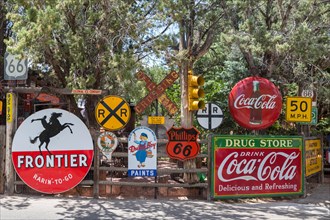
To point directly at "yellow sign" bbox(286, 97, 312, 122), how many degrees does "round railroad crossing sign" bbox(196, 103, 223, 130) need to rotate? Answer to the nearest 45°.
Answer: approximately 90° to its left

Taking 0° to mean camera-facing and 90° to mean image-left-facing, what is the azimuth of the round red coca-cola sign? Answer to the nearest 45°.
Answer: approximately 0°

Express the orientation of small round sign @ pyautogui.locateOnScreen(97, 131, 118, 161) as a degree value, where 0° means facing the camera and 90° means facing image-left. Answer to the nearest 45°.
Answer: approximately 0°

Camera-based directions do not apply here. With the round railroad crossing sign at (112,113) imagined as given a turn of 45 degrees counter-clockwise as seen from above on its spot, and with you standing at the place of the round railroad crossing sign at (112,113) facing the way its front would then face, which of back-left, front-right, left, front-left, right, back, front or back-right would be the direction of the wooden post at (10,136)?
back-right

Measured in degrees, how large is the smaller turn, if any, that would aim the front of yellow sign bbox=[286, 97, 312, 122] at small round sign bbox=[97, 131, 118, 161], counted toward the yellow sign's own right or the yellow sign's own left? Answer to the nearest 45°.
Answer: approximately 45° to the yellow sign's own right

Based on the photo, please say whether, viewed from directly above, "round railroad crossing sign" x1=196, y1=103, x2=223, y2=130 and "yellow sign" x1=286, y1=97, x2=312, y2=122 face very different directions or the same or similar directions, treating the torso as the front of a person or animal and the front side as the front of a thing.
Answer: same or similar directions

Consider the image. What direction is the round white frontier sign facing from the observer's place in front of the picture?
facing the viewer

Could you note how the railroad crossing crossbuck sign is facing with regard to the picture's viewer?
facing the viewer

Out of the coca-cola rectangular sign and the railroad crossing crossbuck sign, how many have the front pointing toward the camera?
2

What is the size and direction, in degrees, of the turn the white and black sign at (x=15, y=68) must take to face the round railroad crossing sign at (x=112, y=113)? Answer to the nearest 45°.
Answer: approximately 45° to its left

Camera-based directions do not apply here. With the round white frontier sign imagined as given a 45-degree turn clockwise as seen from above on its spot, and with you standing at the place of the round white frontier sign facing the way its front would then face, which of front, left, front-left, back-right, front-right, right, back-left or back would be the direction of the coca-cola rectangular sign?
back-left

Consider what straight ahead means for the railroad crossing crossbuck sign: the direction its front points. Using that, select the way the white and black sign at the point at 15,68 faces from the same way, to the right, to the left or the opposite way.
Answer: the same way

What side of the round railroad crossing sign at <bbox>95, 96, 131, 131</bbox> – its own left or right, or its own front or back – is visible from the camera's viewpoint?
front
